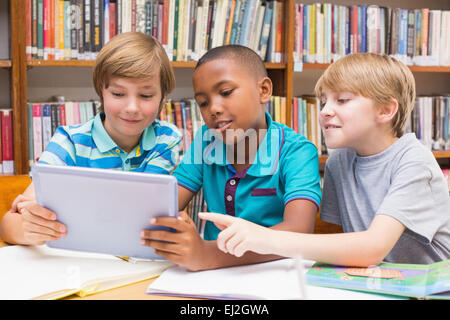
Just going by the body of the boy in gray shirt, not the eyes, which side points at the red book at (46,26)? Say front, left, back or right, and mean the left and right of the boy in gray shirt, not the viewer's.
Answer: right

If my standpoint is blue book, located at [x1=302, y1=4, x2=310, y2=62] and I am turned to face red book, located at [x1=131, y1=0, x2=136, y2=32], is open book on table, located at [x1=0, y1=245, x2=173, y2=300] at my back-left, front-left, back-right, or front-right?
front-left

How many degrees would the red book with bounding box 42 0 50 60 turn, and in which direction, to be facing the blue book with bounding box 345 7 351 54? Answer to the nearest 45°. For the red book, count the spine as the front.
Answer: approximately 90° to its left

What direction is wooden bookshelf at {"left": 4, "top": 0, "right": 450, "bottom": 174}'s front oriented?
toward the camera

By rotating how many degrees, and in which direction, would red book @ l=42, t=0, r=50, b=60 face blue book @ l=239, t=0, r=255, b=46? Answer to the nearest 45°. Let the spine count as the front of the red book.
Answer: approximately 90° to its left

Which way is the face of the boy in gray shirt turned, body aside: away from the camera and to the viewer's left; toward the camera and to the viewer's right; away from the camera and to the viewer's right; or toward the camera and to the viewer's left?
toward the camera and to the viewer's left

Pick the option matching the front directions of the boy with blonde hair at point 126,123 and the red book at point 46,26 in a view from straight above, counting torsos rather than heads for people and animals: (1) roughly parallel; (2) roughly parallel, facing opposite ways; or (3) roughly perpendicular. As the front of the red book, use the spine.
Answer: roughly parallel

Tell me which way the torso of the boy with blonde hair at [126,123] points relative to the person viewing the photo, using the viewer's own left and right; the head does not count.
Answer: facing the viewer

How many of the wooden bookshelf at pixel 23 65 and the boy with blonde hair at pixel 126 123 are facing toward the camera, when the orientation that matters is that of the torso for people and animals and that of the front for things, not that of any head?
2

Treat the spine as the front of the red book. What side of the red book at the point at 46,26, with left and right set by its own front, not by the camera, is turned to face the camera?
front

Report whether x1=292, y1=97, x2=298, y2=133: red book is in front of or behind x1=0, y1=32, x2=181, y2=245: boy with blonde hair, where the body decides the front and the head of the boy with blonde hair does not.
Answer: behind
